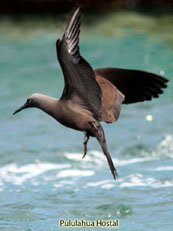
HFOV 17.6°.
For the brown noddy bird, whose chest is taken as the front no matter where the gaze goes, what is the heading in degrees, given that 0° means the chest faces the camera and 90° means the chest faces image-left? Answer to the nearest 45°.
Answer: approximately 90°
